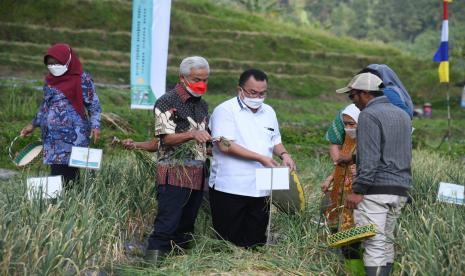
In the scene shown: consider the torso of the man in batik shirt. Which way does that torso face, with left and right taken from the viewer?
facing the viewer and to the right of the viewer

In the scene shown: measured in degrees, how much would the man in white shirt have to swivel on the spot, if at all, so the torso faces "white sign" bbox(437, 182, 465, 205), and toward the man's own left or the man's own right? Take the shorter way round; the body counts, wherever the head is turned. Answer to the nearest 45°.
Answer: approximately 45° to the man's own left

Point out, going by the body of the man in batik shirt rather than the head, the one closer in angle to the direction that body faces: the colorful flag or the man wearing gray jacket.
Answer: the man wearing gray jacket

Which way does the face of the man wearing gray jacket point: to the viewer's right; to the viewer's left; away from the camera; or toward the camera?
to the viewer's left

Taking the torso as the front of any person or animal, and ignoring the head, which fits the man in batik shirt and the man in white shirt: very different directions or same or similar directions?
same or similar directions

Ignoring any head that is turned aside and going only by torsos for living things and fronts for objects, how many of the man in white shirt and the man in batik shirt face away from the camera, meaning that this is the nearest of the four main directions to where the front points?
0

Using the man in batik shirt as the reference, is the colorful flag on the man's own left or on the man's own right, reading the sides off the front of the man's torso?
on the man's own left

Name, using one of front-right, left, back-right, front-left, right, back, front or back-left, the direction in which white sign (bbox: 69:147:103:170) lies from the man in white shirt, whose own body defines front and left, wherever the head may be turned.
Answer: back-right

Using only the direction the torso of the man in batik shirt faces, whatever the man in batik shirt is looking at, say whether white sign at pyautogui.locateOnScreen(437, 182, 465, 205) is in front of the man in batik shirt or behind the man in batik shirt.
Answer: in front

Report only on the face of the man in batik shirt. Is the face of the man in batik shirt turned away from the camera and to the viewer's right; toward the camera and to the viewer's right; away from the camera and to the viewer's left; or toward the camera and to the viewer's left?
toward the camera and to the viewer's right

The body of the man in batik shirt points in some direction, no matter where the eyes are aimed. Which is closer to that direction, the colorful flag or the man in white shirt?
the man in white shirt

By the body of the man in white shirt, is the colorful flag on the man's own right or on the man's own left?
on the man's own left
